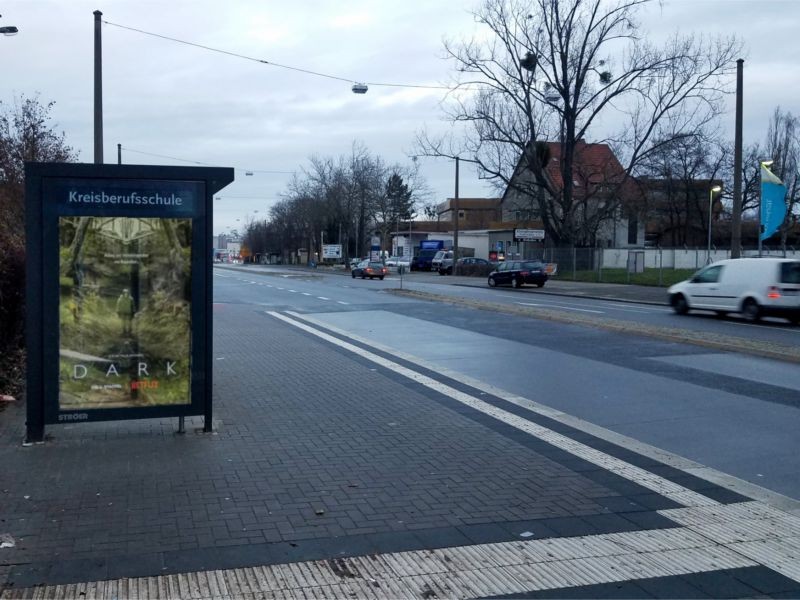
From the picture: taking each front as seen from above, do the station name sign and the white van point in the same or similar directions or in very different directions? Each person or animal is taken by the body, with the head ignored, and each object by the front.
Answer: very different directions

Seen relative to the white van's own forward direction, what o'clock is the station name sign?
The station name sign is roughly at 8 o'clock from the white van.

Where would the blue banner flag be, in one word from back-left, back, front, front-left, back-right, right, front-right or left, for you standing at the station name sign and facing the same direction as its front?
back-left

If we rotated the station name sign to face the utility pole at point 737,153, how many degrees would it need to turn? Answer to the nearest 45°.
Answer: approximately 135° to its left

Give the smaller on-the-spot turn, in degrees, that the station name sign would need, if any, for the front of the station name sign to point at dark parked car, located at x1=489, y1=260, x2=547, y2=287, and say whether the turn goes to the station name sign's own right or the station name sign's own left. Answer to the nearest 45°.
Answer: approximately 135° to the station name sign's own left

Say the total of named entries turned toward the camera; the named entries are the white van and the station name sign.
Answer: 1

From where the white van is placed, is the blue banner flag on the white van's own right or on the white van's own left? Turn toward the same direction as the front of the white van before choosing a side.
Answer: on the white van's own right

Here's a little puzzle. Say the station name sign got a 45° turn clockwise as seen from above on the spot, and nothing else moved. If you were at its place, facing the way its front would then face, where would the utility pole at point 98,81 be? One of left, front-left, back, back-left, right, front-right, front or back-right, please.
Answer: back-right

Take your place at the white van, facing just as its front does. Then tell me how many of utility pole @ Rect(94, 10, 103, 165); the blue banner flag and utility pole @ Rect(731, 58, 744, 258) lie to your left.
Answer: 1

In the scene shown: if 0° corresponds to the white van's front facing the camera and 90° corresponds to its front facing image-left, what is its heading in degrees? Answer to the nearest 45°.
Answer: approximately 135°

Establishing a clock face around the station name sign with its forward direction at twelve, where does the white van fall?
The white van is roughly at 8 o'clock from the station name sign.
